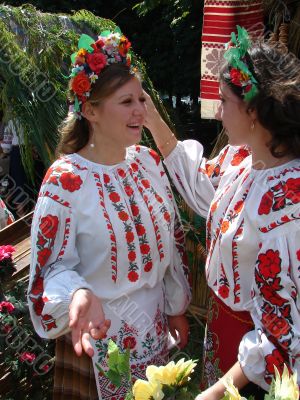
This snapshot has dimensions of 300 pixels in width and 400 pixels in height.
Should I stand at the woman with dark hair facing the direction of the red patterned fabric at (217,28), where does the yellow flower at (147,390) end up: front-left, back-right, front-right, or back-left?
back-left

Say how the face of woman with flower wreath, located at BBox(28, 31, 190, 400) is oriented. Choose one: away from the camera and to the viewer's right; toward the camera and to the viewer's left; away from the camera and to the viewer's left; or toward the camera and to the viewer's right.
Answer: toward the camera and to the viewer's right

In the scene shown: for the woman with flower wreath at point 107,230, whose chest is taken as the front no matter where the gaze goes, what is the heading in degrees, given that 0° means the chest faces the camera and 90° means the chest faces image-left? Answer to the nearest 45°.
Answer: approximately 315°

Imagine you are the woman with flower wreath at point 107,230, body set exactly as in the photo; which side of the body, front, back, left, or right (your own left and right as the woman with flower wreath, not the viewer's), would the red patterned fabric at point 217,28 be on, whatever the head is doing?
left

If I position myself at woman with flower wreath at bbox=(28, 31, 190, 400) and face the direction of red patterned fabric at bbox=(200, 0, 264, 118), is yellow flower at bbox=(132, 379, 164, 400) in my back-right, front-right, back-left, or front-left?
back-right

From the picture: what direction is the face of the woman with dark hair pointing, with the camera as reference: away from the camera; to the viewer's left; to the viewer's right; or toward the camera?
to the viewer's left

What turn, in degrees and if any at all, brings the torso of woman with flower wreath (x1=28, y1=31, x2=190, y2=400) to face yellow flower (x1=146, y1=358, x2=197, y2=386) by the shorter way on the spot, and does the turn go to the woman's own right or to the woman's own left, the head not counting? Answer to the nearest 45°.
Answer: approximately 45° to the woman's own right

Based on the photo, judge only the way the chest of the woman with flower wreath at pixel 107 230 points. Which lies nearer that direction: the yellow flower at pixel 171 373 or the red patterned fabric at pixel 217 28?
the yellow flower

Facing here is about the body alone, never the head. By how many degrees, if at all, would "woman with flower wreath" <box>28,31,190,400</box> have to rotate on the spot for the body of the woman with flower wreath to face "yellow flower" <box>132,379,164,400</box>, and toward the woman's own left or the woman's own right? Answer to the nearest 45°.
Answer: approximately 45° to the woman's own right
